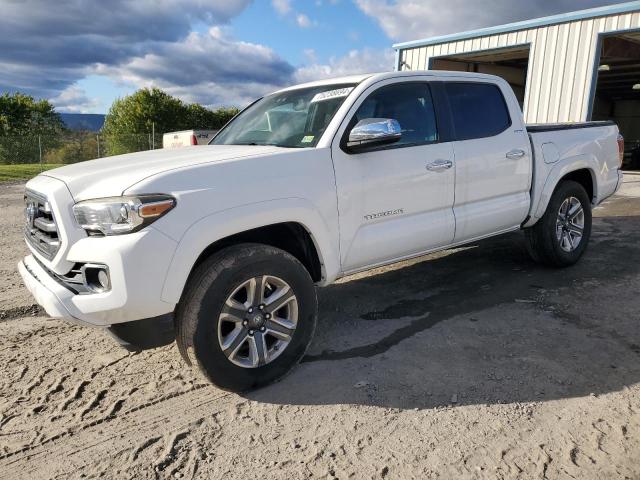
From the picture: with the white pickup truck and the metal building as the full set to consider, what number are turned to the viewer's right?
0

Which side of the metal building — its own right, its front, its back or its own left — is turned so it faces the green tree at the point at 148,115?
right

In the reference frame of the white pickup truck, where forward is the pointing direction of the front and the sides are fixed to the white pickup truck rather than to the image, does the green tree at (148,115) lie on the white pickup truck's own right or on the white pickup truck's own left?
on the white pickup truck's own right

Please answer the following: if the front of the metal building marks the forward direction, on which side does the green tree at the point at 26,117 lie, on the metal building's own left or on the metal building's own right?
on the metal building's own right

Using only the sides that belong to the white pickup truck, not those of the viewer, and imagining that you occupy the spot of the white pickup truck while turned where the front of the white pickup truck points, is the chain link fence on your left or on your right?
on your right

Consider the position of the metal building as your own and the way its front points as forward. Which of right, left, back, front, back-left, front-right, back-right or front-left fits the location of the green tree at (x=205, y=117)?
right

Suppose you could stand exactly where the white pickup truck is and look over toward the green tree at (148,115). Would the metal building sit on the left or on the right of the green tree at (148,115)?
right

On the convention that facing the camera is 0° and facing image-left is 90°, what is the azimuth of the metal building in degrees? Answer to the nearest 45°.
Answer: approximately 45°

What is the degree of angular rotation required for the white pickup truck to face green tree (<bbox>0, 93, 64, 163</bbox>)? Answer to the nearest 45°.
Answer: approximately 90° to its right

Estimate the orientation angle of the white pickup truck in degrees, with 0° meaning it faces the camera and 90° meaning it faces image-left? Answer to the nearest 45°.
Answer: approximately 45°
